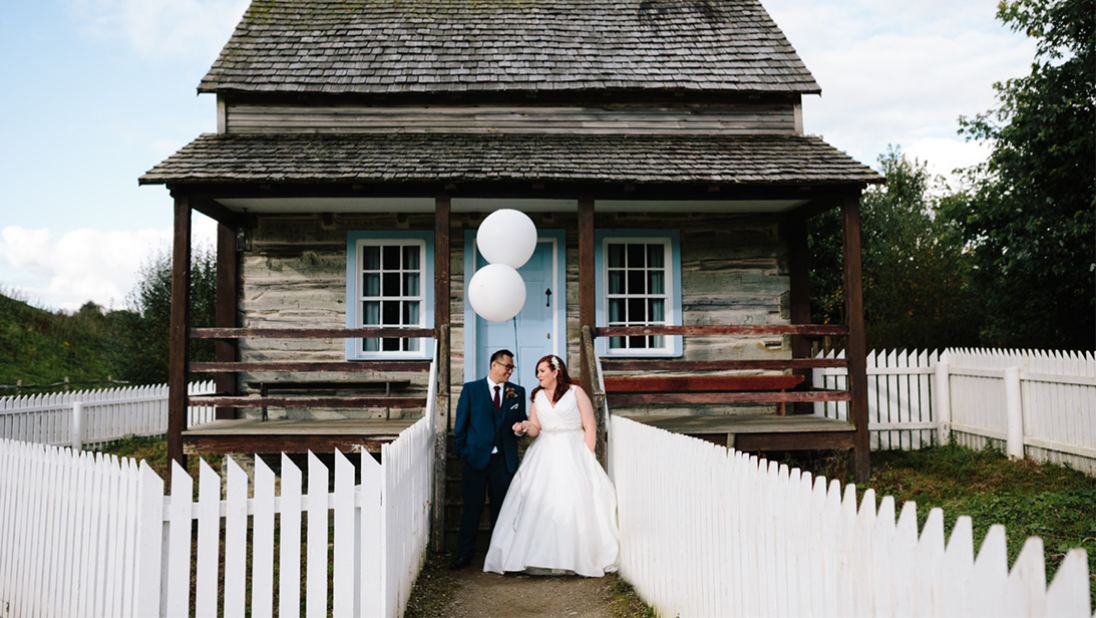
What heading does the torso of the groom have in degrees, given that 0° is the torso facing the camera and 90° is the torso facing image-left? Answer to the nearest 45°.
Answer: approximately 0°

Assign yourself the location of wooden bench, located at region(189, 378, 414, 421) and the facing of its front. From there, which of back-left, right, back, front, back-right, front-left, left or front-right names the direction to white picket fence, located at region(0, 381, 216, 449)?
back-right

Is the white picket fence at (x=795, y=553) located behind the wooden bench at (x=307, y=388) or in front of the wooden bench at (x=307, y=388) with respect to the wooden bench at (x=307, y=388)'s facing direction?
in front

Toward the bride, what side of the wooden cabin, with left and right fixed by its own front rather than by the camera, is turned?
front

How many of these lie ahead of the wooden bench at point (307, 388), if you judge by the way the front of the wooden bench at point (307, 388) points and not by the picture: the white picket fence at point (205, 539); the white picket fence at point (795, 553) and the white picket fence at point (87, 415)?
2

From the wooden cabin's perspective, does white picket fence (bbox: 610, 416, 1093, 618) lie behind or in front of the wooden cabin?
in front

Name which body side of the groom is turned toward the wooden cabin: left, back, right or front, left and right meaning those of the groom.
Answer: back
